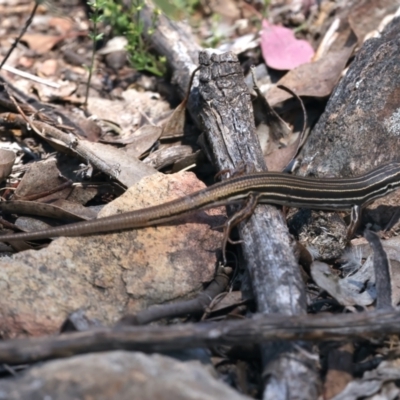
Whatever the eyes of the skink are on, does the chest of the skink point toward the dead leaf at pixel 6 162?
no

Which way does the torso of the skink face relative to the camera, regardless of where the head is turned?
to the viewer's right

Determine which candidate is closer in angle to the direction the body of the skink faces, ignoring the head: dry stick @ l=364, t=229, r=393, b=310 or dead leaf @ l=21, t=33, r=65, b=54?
the dry stick

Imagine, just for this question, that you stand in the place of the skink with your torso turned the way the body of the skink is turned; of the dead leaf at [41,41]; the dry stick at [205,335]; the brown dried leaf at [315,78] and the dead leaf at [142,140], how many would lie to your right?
1

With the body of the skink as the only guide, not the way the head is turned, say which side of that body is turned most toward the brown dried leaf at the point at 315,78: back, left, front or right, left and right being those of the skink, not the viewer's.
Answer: left

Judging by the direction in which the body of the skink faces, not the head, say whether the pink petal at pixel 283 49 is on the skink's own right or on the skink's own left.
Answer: on the skink's own left

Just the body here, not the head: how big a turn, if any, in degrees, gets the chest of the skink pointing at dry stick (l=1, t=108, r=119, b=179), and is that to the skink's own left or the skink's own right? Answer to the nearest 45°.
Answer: approximately 135° to the skink's own left

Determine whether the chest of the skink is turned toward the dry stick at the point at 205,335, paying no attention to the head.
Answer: no

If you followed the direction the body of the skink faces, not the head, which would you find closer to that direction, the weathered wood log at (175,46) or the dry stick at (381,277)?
the dry stick

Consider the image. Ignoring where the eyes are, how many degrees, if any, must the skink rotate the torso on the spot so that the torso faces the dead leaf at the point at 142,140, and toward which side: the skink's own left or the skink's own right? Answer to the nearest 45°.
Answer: approximately 135° to the skink's own left

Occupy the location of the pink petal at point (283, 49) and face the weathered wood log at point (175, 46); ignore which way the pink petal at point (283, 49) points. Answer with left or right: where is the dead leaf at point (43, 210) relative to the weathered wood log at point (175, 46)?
left

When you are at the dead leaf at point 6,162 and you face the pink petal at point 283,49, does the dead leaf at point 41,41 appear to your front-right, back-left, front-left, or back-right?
front-left

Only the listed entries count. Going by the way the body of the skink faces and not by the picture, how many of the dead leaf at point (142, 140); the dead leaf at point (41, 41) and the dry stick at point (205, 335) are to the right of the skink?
1

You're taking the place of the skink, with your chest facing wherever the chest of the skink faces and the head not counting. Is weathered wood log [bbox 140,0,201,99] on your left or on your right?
on your left

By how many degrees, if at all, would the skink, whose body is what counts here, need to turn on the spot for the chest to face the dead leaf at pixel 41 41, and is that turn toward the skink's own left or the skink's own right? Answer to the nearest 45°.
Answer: approximately 135° to the skink's own left
